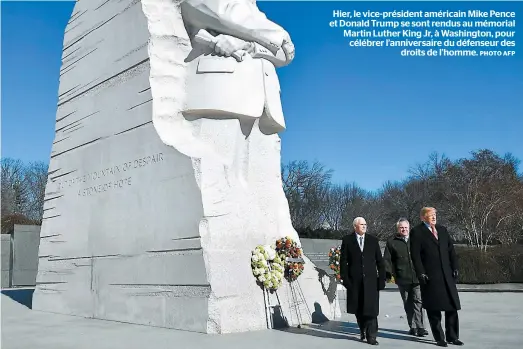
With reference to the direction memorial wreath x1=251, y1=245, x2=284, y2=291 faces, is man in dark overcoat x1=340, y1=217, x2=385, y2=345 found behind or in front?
in front

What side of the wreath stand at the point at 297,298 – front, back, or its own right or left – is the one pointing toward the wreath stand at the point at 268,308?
right

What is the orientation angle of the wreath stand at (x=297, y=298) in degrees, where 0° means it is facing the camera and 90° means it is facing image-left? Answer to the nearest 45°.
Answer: approximately 315°

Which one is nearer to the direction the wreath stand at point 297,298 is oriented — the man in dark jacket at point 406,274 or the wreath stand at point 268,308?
the man in dark jacket

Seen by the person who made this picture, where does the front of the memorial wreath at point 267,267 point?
facing the viewer and to the right of the viewer

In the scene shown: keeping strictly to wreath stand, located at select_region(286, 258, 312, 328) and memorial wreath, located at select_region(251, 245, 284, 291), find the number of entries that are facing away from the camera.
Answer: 0

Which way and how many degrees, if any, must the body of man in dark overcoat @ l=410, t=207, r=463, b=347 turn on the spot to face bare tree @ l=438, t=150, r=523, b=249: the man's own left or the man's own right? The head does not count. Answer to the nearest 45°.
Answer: approximately 135° to the man's own left

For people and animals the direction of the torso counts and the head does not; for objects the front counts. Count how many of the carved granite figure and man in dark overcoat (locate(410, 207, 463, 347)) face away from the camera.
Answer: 0

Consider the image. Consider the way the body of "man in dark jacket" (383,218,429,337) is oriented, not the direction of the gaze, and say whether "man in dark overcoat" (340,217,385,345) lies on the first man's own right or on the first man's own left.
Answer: on the first man's own right

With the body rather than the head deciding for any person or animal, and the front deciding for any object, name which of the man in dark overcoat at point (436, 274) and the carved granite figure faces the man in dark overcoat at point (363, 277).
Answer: the carved granite figure
